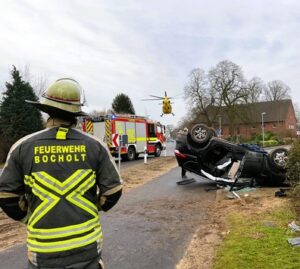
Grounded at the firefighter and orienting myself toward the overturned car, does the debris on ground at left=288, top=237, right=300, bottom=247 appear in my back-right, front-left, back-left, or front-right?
front-right

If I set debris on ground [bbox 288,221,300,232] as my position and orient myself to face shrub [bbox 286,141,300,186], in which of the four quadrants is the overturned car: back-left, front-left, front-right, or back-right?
front-left

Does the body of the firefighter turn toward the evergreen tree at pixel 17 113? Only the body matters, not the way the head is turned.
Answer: yes

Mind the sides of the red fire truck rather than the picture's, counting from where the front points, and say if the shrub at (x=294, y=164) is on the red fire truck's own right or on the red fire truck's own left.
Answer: on the red fire truck's own right

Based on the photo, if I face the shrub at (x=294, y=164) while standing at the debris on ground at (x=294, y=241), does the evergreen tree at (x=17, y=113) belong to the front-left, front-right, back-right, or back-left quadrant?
front-left

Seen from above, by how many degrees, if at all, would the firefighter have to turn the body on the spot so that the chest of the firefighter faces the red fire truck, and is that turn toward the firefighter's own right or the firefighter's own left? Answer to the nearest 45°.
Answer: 0° — they already face it

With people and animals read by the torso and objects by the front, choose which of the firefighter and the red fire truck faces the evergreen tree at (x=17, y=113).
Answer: the firefighter

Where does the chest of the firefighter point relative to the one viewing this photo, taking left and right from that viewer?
facing away from the viewer

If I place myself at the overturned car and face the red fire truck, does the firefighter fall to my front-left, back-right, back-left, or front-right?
back-left

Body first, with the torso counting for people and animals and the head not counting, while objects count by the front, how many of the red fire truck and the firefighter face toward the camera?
0

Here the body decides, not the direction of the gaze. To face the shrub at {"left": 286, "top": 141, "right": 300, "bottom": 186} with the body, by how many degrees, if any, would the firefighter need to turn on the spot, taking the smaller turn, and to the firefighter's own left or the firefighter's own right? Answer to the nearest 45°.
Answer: approximately 45° to the firefighter's own right
